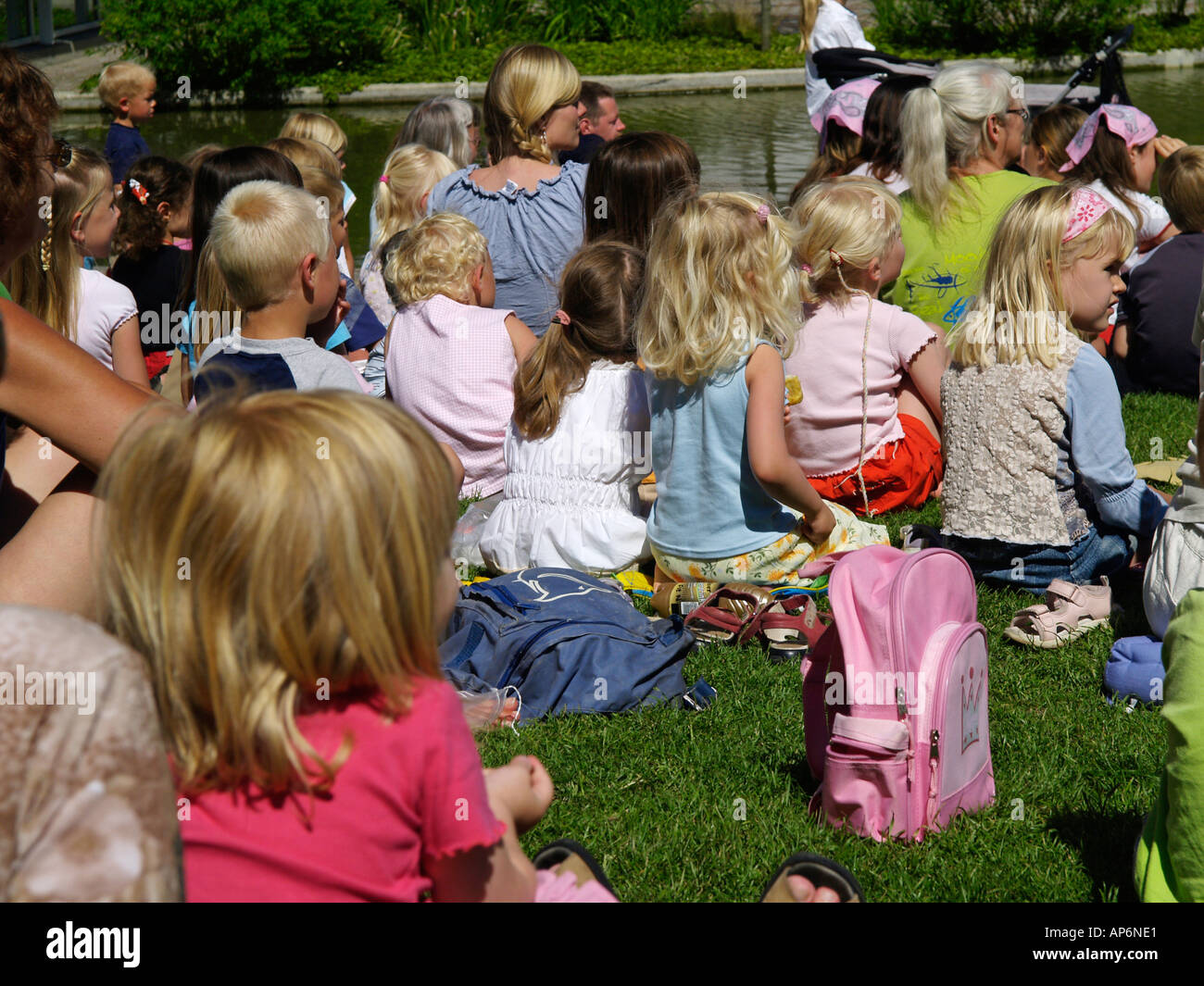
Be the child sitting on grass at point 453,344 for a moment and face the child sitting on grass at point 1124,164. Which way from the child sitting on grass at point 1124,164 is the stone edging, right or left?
left

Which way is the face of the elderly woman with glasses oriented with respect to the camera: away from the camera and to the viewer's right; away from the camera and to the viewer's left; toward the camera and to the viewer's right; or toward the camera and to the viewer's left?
away from the camera and to the viewer's right

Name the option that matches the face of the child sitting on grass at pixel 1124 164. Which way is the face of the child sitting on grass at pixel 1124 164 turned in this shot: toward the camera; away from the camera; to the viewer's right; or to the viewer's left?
to the viewer's right

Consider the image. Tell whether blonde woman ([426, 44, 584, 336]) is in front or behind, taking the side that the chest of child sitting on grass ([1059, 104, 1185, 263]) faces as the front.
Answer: behind

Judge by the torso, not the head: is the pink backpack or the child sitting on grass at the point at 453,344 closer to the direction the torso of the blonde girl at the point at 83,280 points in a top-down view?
the child sitting on grass

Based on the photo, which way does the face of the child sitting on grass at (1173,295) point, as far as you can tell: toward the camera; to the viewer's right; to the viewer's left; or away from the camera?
away from the camera

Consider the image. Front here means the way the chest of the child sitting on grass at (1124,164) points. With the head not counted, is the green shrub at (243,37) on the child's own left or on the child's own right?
on the child's own left

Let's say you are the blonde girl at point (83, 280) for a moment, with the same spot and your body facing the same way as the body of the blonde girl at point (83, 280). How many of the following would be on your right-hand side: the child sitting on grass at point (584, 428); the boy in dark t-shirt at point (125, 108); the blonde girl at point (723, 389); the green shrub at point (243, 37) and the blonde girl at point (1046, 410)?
3
